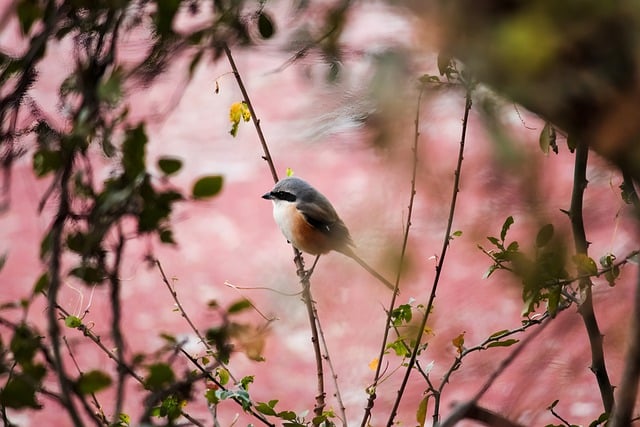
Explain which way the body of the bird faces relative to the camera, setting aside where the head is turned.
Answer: to the viewer's left

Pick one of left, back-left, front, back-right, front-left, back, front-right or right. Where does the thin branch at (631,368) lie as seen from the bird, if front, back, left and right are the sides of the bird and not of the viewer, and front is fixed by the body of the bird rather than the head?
left

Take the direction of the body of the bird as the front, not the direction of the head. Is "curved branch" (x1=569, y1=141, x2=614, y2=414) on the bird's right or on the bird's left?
on the bird's left
